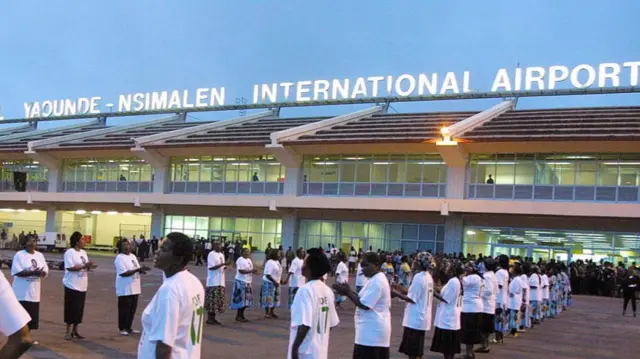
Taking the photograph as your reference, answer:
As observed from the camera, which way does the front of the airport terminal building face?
facing the viewer and to the left of the viewer

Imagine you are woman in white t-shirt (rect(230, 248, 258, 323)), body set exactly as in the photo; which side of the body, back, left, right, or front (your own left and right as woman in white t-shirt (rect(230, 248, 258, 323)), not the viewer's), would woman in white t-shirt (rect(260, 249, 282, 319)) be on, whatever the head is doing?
left

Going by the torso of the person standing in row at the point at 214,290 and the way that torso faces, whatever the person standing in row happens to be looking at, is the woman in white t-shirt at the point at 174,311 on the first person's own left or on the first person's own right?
on the first person's own right

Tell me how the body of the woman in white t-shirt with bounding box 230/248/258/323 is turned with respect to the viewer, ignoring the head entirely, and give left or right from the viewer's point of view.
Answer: facing the viewer and to the right of the viewer

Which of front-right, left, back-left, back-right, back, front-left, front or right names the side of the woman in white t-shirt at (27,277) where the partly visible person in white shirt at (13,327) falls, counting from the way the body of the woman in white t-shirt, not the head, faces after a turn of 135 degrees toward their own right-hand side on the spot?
left

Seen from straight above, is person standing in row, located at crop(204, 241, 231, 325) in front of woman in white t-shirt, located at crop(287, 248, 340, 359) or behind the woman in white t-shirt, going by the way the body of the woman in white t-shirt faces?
in front

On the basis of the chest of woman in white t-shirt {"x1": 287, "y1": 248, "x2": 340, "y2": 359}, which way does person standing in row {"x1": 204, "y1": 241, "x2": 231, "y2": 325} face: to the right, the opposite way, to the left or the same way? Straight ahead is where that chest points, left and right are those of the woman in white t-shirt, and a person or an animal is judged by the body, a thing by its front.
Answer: the opposite way

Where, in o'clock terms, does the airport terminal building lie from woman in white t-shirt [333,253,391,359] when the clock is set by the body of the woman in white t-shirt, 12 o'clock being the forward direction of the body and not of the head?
The airport terminal building is roughly at 3 o'clock from the woman in white t-shirt.

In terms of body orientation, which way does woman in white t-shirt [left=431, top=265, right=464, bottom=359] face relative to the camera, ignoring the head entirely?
to the viewer's left

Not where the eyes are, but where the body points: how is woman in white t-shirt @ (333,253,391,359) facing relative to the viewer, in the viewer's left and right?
facing to the left of the viewer

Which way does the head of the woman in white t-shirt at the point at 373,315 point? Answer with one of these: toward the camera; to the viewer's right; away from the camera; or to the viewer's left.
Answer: to the viewer's left

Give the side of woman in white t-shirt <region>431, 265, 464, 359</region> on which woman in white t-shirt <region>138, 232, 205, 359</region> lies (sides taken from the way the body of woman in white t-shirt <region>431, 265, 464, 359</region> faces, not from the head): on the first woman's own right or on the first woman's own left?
on the first woman's own left

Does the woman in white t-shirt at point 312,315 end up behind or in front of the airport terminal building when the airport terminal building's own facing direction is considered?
in front

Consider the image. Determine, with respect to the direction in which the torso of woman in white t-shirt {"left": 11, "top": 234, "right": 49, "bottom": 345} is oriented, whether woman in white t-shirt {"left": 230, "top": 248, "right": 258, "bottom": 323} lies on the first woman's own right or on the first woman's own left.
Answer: on the first woman's own left
